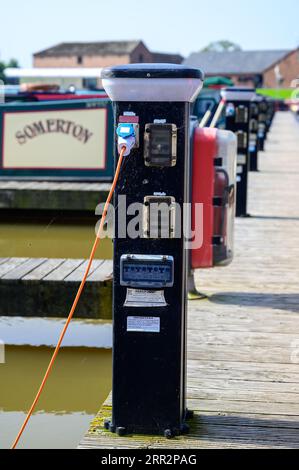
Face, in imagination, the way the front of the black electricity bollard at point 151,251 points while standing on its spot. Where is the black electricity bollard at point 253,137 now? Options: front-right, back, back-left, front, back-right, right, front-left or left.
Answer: back

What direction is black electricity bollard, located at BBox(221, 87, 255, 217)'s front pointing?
toward the camera

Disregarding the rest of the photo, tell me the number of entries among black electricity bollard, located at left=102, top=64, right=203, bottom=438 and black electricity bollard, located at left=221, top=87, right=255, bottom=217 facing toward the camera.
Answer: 2

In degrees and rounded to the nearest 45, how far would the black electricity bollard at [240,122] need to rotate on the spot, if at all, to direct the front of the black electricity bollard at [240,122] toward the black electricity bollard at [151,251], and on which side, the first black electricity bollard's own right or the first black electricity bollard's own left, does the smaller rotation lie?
0° — it already faces it

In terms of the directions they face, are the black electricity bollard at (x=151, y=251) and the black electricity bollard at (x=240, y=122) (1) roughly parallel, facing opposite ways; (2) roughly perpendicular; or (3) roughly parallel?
roughly parallel

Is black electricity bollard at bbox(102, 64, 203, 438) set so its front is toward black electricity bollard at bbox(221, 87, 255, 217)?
no

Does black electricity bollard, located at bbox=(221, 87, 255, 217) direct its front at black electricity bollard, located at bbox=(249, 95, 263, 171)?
no
